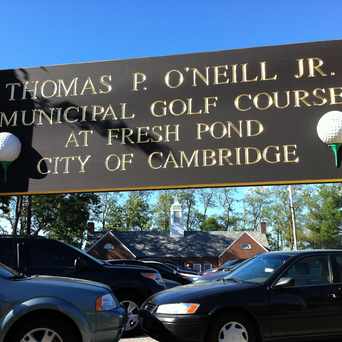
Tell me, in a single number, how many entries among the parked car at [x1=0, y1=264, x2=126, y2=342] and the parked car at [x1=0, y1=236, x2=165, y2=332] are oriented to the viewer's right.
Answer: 2

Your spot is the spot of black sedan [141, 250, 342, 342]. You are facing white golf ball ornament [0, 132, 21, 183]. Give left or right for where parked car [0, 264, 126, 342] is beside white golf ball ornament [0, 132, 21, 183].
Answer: left

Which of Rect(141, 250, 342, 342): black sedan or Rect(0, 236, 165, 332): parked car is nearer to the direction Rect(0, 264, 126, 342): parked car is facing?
the black sedan

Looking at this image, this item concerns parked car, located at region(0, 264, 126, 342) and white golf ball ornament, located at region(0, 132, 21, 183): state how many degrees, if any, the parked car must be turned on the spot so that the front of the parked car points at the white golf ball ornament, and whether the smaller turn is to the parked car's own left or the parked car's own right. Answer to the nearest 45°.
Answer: approximately 90° to the parked car's own right

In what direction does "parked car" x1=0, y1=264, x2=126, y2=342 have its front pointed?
to the viewer's right

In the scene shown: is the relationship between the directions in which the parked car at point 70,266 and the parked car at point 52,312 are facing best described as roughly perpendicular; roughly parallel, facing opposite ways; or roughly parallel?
roughly parallel

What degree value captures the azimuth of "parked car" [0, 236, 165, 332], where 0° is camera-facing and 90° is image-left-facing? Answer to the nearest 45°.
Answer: approximately 270°

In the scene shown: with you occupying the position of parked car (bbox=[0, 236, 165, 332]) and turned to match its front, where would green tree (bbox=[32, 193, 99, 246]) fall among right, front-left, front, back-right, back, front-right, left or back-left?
left

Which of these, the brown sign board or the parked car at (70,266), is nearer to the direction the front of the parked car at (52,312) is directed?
the brown sign board

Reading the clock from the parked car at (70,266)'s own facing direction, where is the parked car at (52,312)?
the parked car at (52,312) is roughly at 3 o'clock from the parked car at (70,266).

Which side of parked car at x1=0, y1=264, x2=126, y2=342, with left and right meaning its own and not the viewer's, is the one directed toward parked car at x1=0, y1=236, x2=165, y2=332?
left

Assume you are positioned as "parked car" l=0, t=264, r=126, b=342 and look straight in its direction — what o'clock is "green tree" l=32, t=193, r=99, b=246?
The green tree is roughly at 9 o'clock from the parked car.

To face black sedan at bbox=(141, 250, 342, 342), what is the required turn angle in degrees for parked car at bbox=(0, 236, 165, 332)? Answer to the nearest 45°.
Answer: approximately 45° to its right
